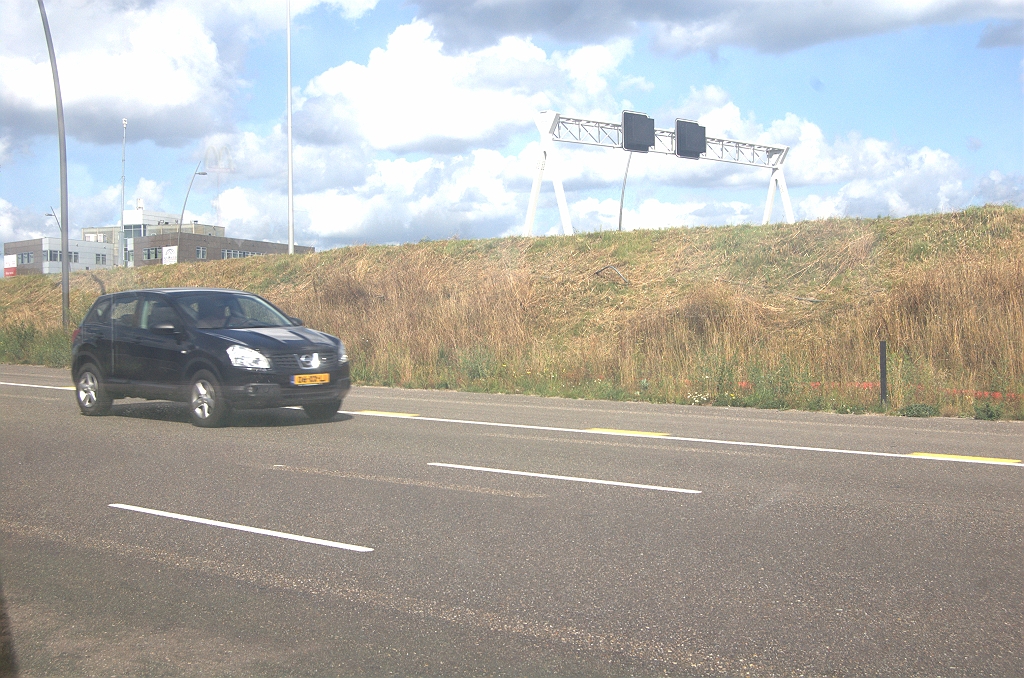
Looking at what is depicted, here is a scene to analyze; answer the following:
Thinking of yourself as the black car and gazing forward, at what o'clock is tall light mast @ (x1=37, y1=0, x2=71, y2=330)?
The tall light mast is roughly at 7 o'clock from the black car.

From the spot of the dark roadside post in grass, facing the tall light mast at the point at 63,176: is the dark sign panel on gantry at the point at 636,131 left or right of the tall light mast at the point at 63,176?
right

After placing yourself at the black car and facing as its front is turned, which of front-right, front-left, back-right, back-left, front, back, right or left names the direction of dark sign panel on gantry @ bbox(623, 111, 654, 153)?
left

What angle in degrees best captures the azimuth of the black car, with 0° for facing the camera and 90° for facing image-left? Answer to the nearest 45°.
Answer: approximately 315°

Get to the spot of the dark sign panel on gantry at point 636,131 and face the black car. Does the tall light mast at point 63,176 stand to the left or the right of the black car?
right
